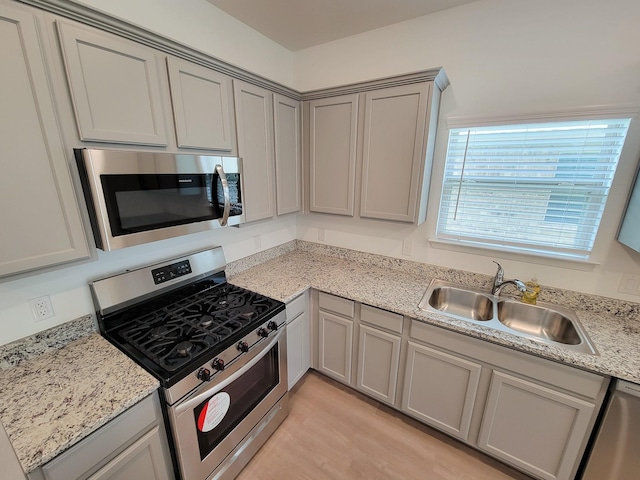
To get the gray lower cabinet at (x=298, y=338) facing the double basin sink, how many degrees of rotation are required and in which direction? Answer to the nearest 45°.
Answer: approximately 45° to its left

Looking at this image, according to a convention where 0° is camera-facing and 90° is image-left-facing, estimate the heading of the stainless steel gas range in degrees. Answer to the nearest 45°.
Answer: approximately 315°

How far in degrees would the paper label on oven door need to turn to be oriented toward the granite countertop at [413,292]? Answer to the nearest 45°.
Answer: approximately 45° to its left

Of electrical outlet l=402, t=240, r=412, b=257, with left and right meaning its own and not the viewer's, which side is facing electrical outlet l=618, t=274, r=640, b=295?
left

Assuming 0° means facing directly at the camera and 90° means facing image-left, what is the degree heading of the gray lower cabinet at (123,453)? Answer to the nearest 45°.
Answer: approximately 315°

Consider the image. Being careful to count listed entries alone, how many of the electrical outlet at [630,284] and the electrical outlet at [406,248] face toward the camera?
2

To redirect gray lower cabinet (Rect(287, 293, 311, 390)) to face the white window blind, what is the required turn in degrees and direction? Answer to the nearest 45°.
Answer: approximately 45° to its left

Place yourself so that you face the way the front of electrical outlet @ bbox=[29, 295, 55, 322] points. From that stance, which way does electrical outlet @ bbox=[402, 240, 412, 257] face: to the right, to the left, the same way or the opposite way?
to the right

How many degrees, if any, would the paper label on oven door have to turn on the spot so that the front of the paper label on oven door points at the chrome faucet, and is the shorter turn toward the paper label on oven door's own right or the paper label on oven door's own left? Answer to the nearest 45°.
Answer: approximately 45° to the paper label on oven door's own left
